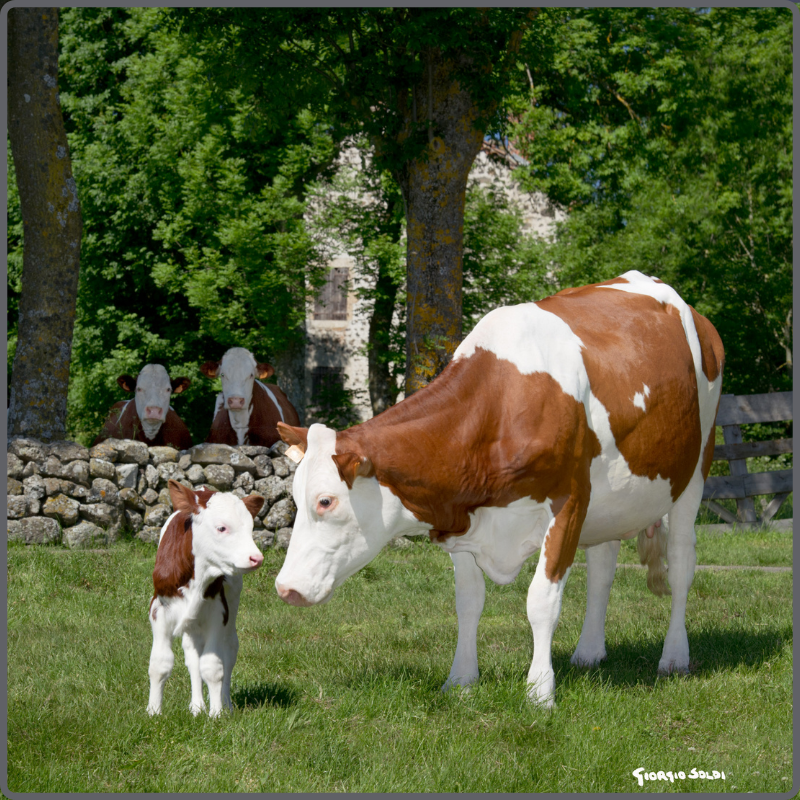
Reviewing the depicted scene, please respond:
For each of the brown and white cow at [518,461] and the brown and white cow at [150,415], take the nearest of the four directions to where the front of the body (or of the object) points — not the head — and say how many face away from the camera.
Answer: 0

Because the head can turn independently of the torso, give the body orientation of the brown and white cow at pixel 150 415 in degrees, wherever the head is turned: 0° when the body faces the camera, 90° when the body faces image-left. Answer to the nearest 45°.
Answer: approximately 0°

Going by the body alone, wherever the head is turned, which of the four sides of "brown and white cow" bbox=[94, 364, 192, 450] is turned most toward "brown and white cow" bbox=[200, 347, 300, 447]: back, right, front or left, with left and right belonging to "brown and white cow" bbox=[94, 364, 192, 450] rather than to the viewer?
left

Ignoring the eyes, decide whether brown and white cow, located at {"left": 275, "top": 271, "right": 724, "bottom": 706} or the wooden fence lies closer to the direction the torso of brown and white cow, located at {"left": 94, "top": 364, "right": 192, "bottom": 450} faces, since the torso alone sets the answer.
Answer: the brown and white cow

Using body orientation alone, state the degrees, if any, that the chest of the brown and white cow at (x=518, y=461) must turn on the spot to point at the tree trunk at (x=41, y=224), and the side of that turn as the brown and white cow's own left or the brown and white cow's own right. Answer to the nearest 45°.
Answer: approximately 90° to the brown and white cow's own right

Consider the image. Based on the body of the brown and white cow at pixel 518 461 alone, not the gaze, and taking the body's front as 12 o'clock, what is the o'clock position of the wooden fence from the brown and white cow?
The wooden fence is roughly at 5 o'clock from the brown and white cow.

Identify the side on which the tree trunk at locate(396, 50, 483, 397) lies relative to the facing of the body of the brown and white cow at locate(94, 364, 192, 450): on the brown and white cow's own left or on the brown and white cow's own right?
on the brown and white cow's own left

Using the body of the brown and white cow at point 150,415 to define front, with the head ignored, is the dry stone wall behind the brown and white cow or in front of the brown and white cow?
in front

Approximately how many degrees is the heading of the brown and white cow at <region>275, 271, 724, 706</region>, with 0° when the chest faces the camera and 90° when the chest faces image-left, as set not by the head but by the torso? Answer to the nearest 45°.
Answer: approximately 45°
